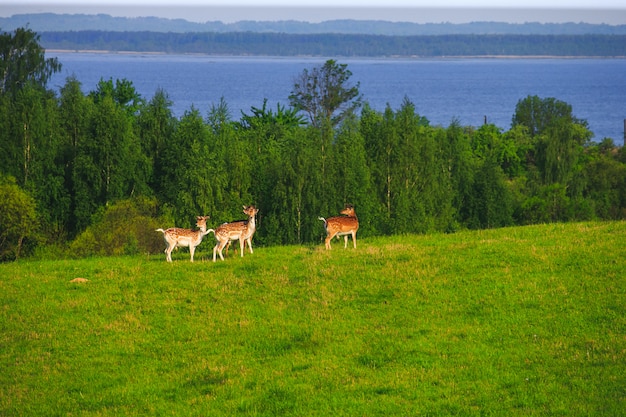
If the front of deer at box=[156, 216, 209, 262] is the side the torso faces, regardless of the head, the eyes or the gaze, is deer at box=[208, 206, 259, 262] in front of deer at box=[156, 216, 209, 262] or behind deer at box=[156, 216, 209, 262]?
in front

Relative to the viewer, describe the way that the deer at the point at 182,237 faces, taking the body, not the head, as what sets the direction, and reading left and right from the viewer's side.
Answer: facing to the right of the viewer

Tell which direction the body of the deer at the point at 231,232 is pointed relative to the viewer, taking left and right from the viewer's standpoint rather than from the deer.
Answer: facing to the right of the viewer

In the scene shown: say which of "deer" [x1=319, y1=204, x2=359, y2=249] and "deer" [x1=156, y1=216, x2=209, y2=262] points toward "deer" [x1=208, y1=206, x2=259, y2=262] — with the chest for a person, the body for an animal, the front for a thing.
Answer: "deer" [x1=156, y1=216, x2=209, y2=262]

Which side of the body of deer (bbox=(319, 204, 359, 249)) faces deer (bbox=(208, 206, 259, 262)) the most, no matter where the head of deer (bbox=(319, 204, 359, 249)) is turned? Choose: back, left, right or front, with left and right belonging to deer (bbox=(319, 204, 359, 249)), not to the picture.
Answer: back

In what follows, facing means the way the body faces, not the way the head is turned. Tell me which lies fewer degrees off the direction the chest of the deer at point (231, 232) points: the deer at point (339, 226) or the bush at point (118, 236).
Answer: the deer

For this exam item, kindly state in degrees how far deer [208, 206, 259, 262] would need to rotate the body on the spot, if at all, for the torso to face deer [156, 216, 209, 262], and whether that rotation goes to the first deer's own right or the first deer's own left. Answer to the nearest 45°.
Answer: approximately 180°

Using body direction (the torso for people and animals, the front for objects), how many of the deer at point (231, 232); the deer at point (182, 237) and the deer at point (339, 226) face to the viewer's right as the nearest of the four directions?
3

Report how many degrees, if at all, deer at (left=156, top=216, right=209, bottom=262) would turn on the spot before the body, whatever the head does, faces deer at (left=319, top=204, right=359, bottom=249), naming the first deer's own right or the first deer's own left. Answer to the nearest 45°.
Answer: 0° — it already faces it

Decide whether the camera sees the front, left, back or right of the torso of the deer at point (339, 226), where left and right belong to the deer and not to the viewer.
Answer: right
